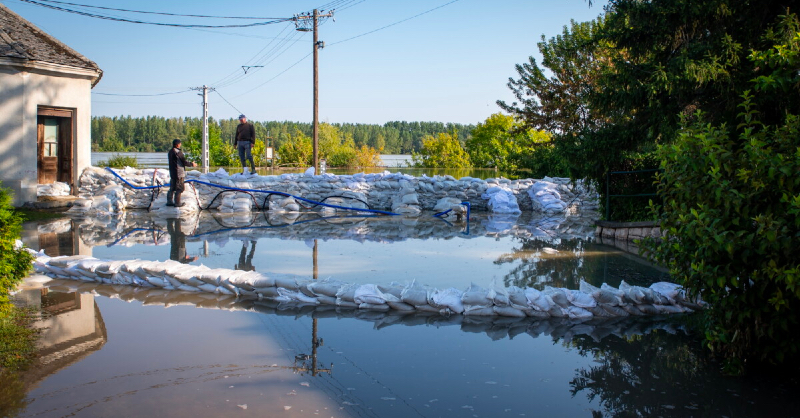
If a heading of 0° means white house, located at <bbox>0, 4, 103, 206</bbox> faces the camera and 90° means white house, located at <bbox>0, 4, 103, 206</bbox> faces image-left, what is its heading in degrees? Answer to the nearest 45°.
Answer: approximately 315°

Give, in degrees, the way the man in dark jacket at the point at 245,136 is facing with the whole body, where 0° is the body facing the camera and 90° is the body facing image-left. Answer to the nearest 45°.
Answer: approximately 0°

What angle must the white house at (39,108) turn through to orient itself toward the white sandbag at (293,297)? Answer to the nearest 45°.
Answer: approximately 45° to its right

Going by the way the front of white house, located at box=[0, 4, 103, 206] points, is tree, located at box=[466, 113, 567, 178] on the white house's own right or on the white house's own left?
on the white house's own left

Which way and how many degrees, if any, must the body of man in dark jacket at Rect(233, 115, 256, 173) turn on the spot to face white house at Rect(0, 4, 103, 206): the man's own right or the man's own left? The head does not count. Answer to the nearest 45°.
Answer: approximately 90° to the man's own right

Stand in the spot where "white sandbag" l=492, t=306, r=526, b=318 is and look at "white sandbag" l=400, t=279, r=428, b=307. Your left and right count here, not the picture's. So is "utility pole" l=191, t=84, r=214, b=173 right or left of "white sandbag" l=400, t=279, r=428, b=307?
right

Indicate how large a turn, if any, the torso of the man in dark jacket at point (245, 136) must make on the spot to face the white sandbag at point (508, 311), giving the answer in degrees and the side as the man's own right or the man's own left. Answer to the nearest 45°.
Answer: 0° — they already face it

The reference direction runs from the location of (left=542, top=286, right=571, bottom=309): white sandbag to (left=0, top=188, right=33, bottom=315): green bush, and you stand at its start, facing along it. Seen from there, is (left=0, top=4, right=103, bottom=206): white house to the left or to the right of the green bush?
right
